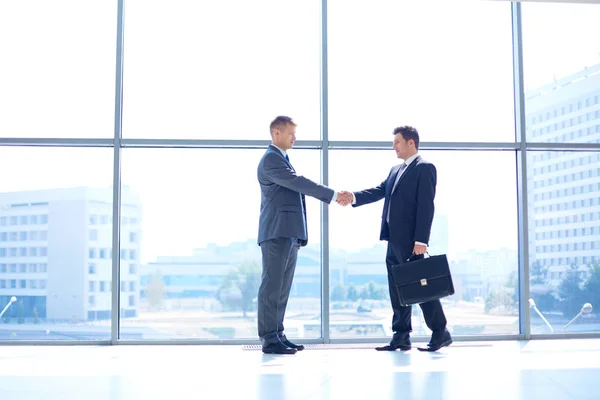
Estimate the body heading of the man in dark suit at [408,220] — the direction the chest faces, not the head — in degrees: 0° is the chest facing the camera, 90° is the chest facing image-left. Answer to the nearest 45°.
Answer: approximately 90°

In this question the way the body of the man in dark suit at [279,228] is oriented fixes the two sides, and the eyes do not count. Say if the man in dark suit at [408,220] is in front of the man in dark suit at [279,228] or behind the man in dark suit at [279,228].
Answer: in front

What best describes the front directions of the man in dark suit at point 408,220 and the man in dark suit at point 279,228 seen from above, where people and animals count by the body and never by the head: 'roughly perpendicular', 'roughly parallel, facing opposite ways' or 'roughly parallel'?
roughly parallel, facing opposite ways

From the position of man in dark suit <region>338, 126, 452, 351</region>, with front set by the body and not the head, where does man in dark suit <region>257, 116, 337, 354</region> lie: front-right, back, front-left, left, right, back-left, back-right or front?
front

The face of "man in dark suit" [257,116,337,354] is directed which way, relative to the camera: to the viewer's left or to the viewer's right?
to the viewer's right

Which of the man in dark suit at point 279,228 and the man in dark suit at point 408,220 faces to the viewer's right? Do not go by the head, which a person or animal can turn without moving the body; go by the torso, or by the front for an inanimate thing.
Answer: the man in dark suit at point 279,228

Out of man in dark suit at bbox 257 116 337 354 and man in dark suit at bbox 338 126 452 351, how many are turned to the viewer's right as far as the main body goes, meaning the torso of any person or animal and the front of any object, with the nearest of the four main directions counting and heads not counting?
1

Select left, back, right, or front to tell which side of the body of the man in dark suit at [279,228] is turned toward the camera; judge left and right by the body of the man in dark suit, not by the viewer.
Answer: right

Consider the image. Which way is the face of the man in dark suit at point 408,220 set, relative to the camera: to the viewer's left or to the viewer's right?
to the viewer's left
